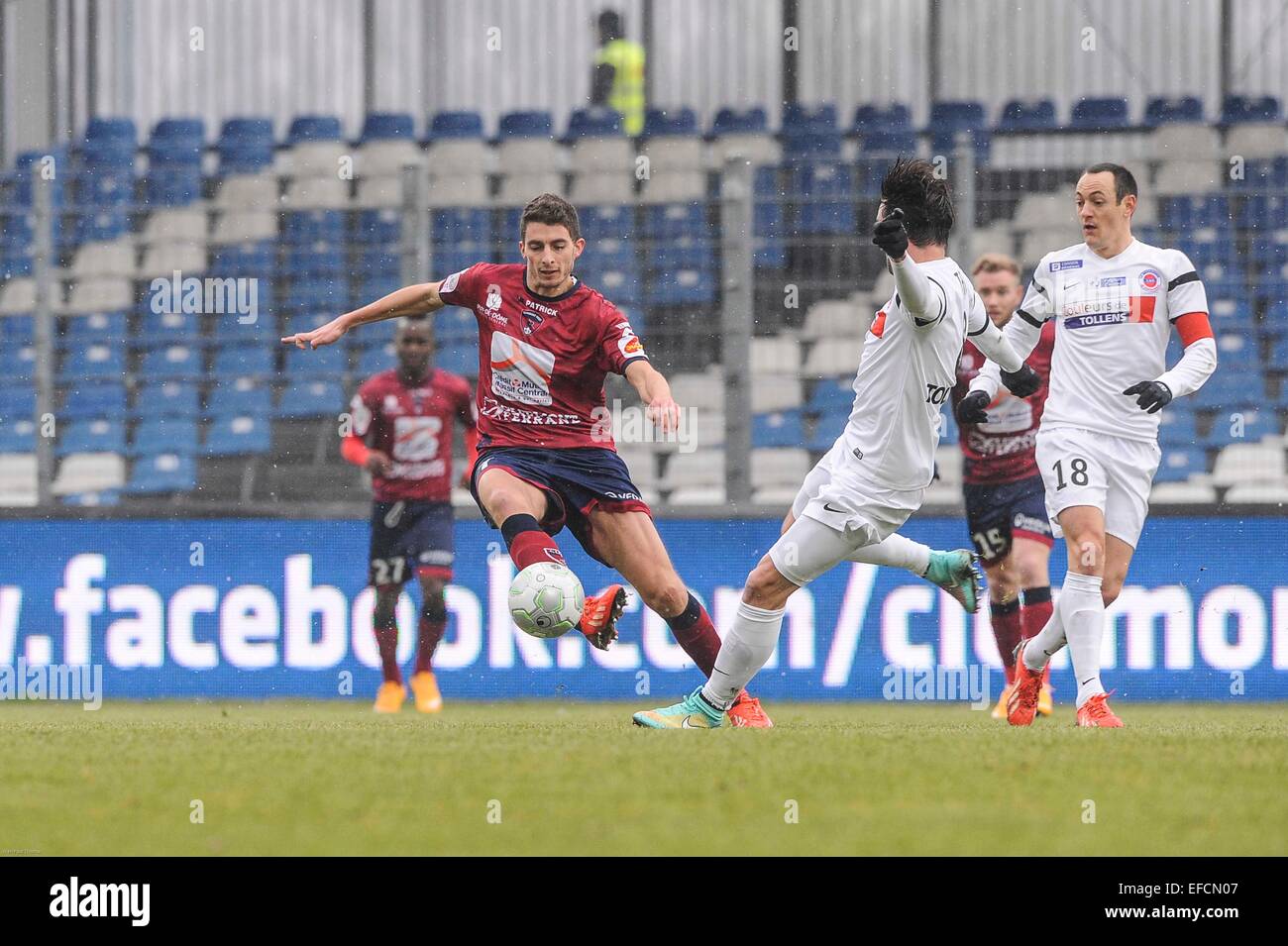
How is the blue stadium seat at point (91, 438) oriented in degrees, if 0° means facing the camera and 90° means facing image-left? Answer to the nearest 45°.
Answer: approximately 0°

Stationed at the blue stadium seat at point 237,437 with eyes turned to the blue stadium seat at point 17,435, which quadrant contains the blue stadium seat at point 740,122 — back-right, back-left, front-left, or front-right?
back-right

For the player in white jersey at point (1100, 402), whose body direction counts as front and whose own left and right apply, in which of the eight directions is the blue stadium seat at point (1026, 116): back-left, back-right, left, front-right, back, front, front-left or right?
back

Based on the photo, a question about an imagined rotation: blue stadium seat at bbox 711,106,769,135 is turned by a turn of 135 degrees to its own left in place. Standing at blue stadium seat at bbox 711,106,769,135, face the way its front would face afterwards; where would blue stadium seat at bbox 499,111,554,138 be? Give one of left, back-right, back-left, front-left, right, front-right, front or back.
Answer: back-left

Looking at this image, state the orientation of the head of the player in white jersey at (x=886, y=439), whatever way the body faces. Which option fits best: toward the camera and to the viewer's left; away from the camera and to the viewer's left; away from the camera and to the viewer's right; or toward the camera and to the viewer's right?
away from the camera and to the viewer's left

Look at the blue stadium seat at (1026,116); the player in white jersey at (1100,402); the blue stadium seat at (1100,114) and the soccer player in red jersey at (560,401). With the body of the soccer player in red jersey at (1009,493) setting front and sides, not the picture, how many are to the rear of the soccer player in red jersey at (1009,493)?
2

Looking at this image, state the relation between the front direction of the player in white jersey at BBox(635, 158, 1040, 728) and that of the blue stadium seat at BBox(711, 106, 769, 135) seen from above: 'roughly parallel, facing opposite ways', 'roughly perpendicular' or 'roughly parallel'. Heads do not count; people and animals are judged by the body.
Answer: roughly perpendicular

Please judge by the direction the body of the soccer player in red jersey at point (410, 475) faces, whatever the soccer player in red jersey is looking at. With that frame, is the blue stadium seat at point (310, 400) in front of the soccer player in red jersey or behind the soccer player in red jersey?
behind

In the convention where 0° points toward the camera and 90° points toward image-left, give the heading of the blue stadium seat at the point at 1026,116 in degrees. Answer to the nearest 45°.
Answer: approximately 0°

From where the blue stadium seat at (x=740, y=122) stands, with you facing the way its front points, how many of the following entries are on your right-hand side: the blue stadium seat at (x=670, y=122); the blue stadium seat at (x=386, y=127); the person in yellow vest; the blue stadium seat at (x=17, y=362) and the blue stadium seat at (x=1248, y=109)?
4

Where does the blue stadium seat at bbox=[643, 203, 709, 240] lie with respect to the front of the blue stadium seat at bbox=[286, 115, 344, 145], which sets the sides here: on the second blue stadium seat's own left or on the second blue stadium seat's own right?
on the second blue stadium seat's own left

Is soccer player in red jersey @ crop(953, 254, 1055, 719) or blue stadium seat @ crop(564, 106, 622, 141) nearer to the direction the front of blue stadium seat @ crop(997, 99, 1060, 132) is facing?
the soccer player in red jersey

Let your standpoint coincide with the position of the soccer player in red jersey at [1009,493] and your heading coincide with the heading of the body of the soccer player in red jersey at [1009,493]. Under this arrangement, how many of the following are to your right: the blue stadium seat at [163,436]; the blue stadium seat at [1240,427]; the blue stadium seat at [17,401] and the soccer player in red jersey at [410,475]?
3

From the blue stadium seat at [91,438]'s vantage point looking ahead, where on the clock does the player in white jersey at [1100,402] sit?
The player in white jersey is roughly at 11 o'clock from the blue stadium seat.
